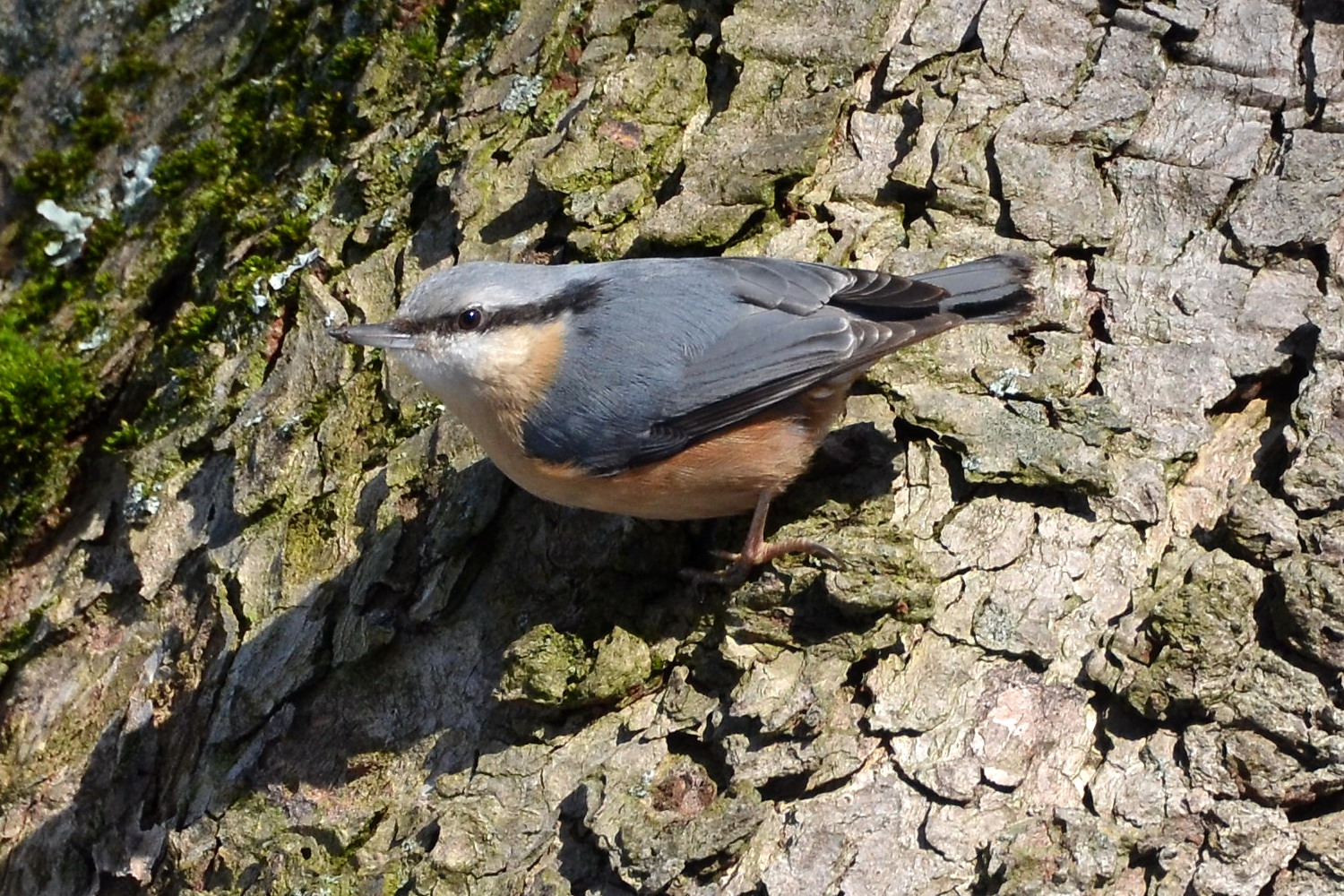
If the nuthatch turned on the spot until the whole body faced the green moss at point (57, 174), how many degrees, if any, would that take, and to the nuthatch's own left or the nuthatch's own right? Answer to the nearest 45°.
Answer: approximately 45° to the nuthatch's own right

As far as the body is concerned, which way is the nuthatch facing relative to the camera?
to the viewer's left
